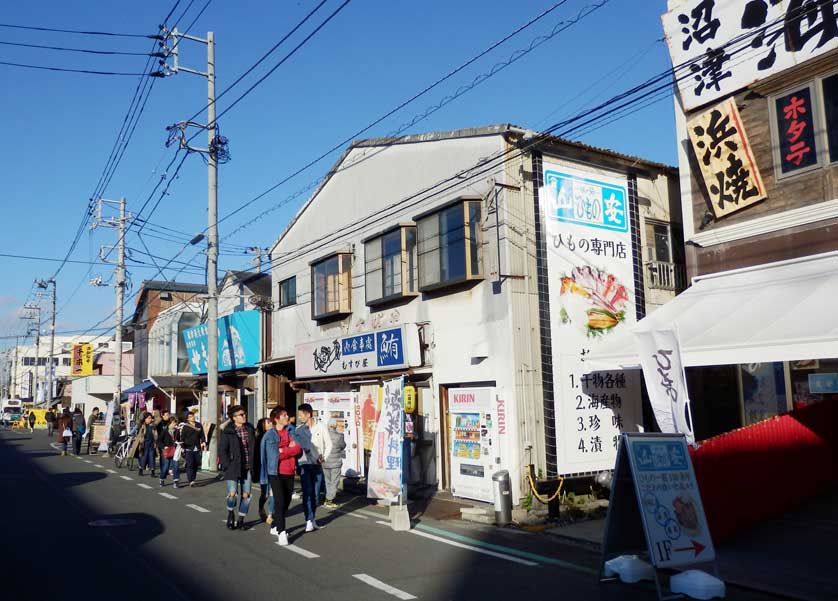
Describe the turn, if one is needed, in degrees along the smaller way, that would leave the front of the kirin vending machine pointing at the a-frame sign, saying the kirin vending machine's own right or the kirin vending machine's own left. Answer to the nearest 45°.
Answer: approximately 45° to the kirin vending machine's own left

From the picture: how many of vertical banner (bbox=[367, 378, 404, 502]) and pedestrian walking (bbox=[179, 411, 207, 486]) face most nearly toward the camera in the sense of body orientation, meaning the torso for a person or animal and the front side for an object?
2

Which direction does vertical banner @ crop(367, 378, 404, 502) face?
toward the camera

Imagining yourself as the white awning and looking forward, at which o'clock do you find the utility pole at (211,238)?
The utility pole is roughly at 2 o'clock from the white awning.

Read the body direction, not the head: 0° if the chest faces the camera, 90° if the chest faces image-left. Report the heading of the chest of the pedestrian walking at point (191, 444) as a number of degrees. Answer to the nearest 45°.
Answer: approximately 0°

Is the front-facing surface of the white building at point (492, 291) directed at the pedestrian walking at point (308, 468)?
yes

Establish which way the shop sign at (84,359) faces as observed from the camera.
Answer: facing the viewer

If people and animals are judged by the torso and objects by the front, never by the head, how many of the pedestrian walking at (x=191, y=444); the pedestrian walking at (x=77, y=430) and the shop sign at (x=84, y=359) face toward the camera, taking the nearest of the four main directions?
2
